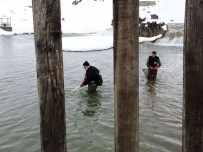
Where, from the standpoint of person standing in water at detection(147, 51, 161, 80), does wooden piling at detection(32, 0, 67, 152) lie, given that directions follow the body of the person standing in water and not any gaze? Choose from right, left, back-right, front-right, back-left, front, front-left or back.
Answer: front

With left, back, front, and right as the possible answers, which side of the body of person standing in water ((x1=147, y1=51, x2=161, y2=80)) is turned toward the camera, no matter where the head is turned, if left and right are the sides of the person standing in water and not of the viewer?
front

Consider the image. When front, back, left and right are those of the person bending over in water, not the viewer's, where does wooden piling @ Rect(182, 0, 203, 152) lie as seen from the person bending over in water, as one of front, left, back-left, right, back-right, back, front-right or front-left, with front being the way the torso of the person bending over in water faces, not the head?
left

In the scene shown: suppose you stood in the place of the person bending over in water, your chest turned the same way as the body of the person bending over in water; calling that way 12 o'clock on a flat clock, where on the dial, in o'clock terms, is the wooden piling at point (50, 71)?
The wooden piling is roughly at 9 o'clock from the person bending over in water.

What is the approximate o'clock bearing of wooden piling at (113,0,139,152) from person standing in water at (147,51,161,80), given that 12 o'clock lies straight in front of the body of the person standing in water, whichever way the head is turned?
The wooden piling is roughly at 12 o'clock from the person standing in water.

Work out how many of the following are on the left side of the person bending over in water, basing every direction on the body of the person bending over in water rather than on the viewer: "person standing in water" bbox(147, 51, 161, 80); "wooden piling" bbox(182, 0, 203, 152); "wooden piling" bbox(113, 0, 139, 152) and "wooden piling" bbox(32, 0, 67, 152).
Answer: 3

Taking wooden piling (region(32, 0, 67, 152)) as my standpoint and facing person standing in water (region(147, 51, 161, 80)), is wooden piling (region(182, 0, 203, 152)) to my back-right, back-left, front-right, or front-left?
front-right

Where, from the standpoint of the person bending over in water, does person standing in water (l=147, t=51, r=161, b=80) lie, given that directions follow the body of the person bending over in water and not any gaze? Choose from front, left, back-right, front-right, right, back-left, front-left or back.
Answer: back-right

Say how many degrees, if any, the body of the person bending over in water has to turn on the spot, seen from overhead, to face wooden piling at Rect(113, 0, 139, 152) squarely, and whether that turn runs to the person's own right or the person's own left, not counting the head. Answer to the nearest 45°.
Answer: approximately 90° to the person's own left

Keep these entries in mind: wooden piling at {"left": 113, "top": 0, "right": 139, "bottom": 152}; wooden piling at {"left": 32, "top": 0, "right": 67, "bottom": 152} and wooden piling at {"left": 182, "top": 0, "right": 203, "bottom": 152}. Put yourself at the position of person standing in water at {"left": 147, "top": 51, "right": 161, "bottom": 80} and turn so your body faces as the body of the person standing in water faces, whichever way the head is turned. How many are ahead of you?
3

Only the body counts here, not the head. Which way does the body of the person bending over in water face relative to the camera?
to the viewer's left

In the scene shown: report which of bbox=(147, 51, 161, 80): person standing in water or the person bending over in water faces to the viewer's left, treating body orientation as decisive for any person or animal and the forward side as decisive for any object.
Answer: the person bending over in water

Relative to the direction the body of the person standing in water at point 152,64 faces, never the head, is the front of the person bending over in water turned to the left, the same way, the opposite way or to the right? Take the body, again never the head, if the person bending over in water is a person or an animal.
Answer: to the right

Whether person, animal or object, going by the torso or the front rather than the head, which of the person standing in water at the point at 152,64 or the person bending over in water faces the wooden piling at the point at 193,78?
the person standing in water
